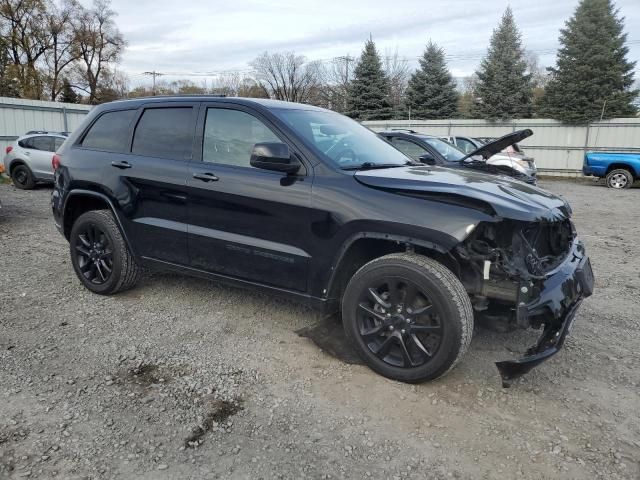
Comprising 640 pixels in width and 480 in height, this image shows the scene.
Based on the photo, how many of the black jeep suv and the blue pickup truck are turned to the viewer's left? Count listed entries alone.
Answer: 0

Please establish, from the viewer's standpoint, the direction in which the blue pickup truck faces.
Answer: facing to the right of the viewer

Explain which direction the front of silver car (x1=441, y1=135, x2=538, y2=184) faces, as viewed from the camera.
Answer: facing the viewer and to the right of the viewer

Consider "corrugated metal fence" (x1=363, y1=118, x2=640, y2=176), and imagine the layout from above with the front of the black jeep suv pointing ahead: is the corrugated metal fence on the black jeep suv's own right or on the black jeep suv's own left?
on the black jeep suv's own left

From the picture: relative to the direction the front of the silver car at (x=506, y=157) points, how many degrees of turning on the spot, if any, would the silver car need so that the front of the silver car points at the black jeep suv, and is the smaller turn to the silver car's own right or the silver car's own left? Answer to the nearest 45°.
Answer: approximately 45° to the silver car's own right

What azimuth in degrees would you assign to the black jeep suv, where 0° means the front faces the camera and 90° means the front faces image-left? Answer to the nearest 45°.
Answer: approximately 315°

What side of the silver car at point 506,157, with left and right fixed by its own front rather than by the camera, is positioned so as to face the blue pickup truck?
front

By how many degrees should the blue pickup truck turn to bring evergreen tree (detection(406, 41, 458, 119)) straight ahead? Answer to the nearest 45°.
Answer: approximately 135° to its left

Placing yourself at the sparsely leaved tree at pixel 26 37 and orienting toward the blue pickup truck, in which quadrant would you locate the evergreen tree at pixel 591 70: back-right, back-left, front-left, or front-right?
front-left

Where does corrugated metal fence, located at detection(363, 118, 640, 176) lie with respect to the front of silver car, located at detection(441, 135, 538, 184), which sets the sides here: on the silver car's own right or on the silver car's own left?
on the silver car's own left

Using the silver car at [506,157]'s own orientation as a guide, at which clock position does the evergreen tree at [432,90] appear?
The evergreen tree is roughly at 7 o'clock from the silver car.

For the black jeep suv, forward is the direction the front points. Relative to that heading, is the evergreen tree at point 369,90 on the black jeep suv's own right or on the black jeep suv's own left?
on the black jeep suv's own left

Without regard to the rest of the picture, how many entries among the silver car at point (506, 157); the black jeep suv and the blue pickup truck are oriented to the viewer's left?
0
